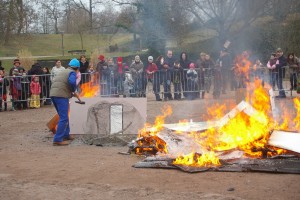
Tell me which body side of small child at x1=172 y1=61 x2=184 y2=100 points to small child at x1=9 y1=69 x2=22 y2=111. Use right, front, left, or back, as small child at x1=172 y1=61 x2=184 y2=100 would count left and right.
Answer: right

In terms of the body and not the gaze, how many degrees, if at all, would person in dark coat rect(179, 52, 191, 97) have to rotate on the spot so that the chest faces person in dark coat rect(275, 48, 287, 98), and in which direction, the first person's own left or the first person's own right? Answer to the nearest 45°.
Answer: approximately 90° to the first person's own left

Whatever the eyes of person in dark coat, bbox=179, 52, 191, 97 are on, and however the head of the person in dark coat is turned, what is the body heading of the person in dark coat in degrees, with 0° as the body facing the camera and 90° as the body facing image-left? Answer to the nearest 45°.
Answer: approximately 0°

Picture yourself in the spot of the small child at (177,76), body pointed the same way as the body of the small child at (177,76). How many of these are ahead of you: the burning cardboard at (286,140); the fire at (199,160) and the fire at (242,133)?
3

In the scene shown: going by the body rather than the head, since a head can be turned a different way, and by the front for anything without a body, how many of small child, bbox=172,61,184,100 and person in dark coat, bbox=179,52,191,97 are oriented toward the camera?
2

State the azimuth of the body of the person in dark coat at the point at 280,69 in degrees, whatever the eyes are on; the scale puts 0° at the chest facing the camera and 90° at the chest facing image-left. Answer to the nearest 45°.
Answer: approximately 45°

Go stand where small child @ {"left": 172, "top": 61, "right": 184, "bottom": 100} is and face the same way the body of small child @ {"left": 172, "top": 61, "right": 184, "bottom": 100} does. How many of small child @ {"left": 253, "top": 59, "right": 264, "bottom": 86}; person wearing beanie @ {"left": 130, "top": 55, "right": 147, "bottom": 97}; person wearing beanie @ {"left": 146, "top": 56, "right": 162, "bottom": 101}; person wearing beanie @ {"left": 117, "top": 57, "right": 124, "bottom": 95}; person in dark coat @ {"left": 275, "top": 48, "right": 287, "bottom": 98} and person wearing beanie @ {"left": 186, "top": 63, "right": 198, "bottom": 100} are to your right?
3

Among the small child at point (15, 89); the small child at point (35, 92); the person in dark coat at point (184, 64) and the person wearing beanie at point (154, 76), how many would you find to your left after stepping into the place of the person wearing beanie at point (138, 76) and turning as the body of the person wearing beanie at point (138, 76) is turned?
2

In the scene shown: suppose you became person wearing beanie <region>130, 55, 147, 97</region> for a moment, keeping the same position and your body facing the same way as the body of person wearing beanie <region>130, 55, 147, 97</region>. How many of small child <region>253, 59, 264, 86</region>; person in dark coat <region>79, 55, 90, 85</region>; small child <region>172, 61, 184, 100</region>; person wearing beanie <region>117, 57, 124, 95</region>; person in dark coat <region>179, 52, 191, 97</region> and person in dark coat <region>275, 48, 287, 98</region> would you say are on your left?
4
